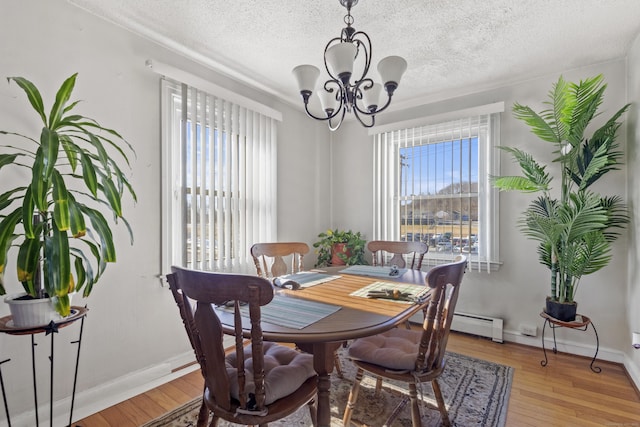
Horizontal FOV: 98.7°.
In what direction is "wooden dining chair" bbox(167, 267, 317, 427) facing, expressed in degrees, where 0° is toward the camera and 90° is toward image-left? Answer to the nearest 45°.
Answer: approximately 225°

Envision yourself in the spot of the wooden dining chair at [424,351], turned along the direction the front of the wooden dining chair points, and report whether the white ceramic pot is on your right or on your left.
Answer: on your left

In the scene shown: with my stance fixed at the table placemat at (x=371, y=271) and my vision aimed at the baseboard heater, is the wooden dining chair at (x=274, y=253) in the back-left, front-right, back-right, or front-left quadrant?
back-left

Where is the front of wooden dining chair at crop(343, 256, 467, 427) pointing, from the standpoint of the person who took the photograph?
facing away from the viewer and to the left of the viewer
